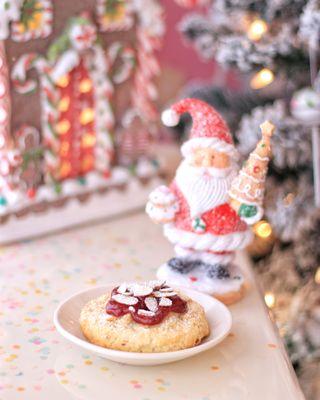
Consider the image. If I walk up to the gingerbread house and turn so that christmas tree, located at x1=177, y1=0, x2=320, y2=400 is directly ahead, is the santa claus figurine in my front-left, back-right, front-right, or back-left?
front-right

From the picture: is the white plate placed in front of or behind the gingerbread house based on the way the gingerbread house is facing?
in front

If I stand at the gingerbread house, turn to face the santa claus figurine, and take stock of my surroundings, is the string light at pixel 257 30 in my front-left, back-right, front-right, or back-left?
front-left

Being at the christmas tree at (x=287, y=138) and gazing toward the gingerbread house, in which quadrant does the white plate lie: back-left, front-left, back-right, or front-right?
front-left

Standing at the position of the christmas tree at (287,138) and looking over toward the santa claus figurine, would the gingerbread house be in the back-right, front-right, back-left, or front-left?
front-right

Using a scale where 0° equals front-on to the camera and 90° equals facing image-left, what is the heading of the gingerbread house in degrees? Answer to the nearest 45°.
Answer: approximately 315°

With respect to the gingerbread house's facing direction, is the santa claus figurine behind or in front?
in front
